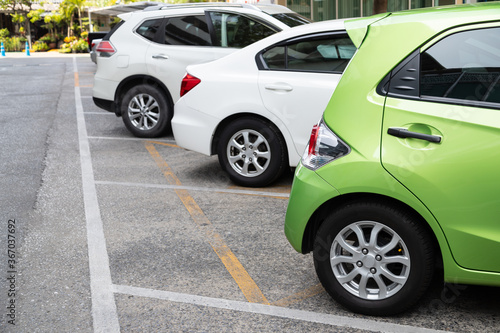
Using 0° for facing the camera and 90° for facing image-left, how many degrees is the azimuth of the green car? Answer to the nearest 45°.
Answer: approximately 270°

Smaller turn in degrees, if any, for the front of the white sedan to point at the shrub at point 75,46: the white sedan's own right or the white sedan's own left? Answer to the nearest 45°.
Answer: approximately 90° to the white sedan's own left

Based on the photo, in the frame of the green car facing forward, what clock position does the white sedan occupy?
The white sedan is roughly at 8 o'clock from the green car.

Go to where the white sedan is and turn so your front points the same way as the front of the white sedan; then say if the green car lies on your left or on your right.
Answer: on your right

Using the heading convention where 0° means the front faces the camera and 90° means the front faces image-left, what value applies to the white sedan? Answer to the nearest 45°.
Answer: approximately 270°

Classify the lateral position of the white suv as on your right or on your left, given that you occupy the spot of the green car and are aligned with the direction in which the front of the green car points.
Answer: on your left

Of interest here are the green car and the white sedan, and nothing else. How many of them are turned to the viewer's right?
2
